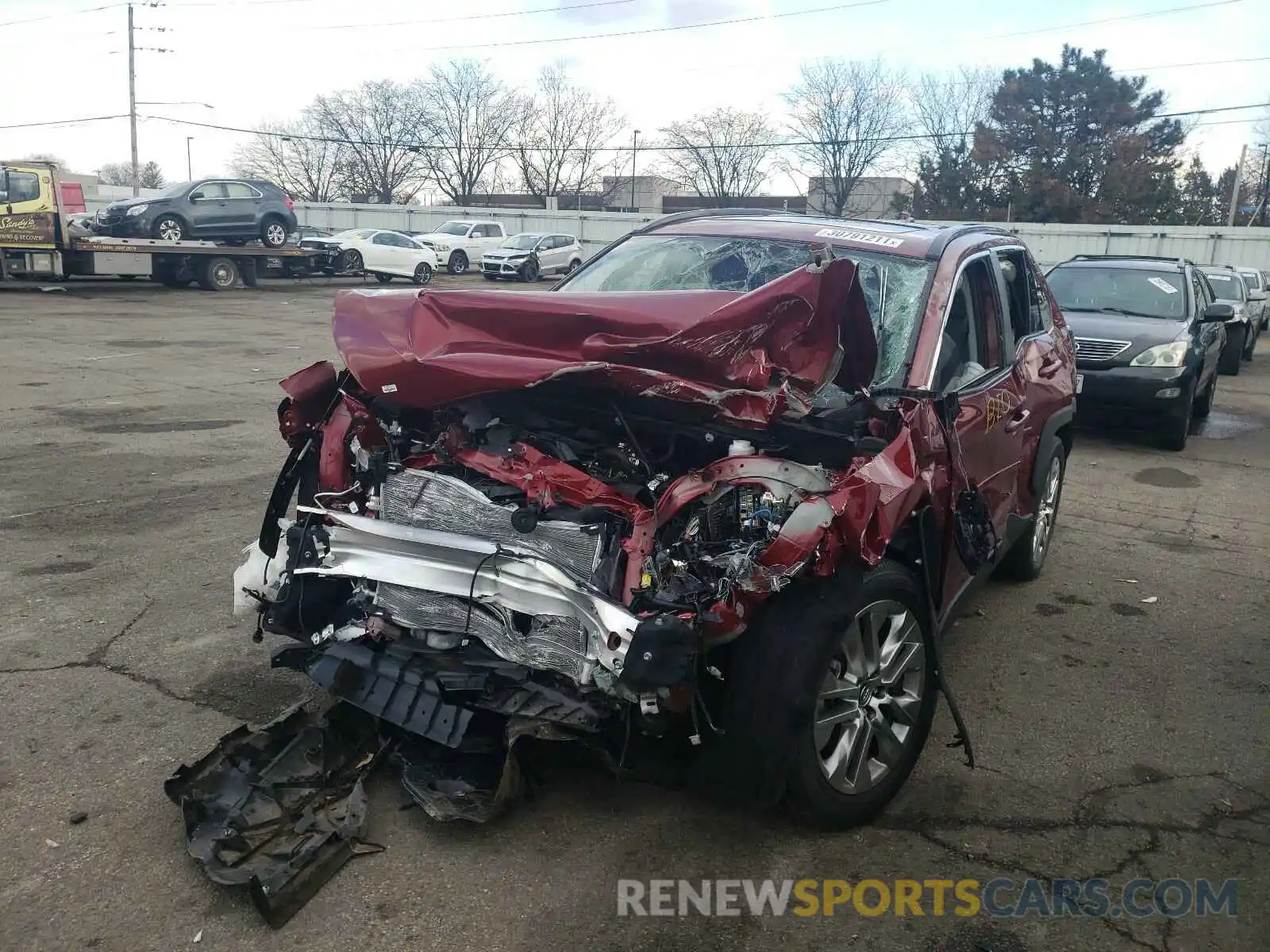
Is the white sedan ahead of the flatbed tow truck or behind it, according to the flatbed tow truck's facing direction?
behind

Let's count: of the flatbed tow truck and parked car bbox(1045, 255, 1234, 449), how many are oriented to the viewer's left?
1

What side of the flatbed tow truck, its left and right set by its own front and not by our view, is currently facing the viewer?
left

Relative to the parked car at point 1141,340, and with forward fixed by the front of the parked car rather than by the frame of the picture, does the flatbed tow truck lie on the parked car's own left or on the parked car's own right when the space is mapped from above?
on the parked car's own right

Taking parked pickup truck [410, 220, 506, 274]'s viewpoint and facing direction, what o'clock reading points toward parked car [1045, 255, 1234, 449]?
parked car [1045, 255, 1234, 449] is roughly at 10 o'clock from parked pickup truck [410, 220, 506, 274].

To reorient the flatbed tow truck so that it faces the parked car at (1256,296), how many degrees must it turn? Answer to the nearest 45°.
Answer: approximately 135° to its left

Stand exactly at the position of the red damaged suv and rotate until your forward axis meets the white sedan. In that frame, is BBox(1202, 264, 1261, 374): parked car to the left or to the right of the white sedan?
right

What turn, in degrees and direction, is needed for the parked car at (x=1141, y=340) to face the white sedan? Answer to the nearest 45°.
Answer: approximately 135° to its right

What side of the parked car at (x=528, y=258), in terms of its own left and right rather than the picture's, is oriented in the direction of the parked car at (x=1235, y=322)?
left

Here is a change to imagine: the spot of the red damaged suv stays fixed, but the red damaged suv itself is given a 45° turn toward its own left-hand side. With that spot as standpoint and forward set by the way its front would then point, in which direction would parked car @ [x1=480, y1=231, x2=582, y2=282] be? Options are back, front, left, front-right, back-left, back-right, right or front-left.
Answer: back
